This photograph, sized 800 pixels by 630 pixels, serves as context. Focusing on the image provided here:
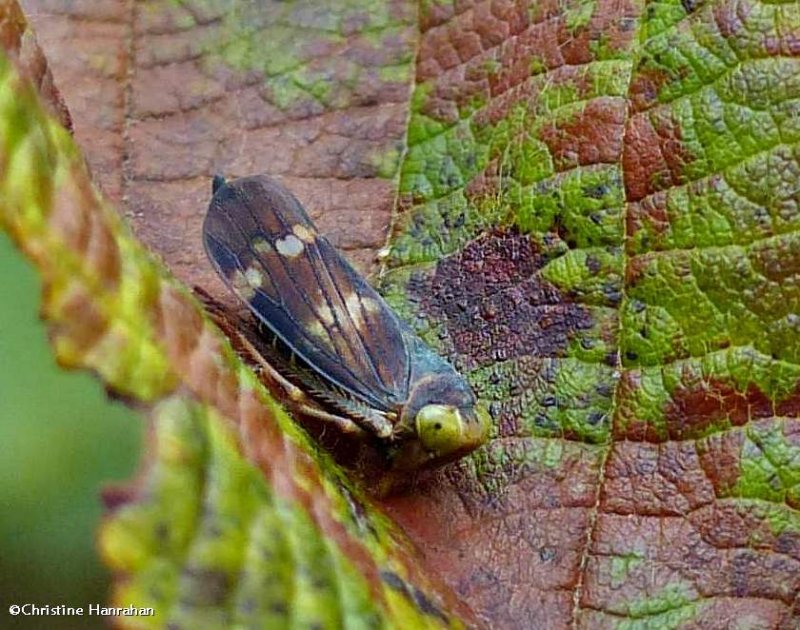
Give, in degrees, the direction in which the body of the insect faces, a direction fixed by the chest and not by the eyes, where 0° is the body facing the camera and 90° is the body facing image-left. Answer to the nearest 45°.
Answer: approximately 315°
